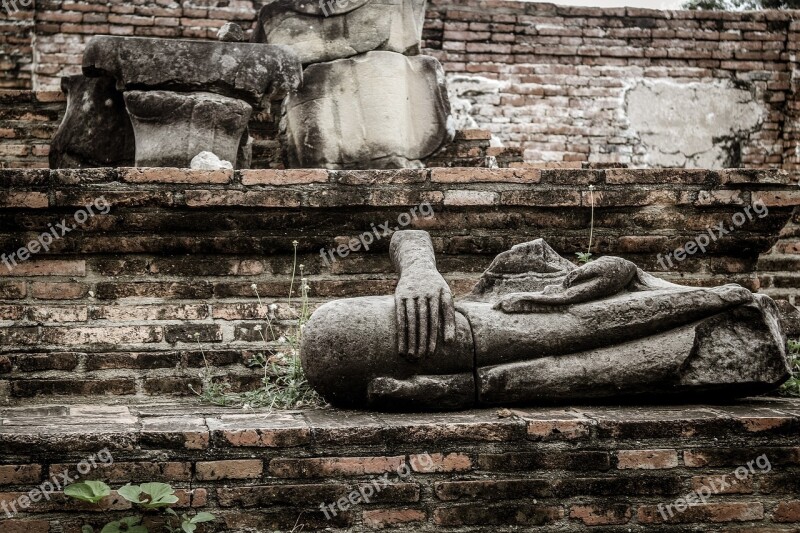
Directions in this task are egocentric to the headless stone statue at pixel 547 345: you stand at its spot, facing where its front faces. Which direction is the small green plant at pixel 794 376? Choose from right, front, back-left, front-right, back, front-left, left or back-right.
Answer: back-left
